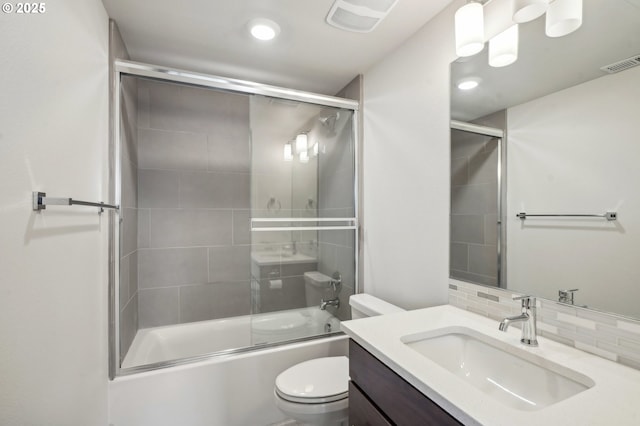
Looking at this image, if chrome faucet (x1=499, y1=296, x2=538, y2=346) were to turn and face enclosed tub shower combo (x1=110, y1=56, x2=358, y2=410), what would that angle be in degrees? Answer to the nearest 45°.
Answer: approximately 45° to its right

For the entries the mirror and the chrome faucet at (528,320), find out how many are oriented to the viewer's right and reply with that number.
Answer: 0

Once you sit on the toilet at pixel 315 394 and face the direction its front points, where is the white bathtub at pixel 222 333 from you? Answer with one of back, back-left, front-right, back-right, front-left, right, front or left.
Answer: right

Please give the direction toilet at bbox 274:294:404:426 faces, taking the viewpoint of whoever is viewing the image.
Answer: facing the viewer and to the left of the viewer

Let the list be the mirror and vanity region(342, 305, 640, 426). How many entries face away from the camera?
0

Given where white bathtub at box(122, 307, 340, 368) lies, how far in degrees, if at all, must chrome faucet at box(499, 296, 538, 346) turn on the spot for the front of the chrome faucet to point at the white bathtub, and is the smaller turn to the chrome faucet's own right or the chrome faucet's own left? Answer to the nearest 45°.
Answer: approximately 45° to the chrome faucet's own right

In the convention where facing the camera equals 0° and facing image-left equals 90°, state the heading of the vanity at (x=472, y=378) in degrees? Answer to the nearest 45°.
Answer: approximately 45°

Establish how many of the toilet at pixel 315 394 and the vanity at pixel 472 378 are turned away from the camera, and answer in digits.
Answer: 0
